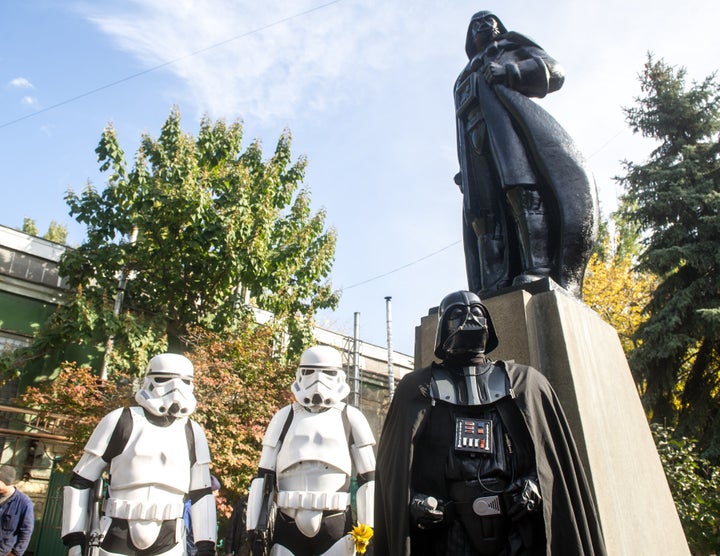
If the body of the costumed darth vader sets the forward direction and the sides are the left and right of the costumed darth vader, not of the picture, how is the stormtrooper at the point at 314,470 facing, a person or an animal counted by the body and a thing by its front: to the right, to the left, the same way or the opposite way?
the same way

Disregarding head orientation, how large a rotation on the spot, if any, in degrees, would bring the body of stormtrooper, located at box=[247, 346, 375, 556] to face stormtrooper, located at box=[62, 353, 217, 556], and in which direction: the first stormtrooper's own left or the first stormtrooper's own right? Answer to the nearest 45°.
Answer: approximately 90° to the first stormtrooper's own right

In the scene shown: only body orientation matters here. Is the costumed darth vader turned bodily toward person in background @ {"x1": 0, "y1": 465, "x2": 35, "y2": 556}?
no

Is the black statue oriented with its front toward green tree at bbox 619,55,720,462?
no

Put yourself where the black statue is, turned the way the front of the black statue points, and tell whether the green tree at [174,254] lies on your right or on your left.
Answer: on your right

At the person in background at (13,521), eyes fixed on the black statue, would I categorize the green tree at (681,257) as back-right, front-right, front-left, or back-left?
front-left

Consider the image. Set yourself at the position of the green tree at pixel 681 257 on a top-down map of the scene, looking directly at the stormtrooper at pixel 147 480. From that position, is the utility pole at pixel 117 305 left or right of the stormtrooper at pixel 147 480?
right

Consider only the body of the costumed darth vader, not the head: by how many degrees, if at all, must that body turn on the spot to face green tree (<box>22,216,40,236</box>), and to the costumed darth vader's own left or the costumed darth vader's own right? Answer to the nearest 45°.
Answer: approximately 135° to the costumed darth vader's own right

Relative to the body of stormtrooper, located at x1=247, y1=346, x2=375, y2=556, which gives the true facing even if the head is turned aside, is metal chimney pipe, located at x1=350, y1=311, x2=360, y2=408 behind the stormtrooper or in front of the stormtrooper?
behind

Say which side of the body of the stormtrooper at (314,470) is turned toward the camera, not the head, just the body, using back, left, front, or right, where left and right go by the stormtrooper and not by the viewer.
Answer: front

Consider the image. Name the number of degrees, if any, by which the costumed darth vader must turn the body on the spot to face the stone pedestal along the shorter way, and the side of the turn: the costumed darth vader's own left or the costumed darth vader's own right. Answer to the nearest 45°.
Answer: approximately 135° to the costumed darth vader's own left

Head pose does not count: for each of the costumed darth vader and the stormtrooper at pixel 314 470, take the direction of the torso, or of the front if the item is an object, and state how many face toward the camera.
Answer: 2

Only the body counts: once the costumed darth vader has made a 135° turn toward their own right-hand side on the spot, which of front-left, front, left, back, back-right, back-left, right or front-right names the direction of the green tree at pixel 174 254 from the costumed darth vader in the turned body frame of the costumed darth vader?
front

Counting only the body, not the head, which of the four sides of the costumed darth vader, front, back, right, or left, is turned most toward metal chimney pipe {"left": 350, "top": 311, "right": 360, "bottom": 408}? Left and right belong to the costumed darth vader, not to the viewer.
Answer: back
